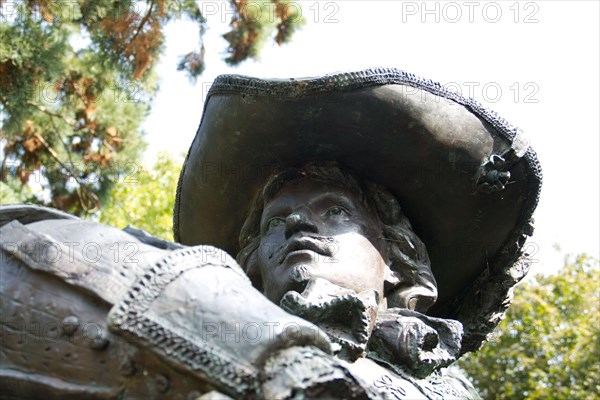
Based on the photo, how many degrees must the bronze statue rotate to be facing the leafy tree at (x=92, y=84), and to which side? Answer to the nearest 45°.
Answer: approximately 135° to its right

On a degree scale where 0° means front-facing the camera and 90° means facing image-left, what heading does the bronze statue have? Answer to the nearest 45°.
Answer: approximately 45°
